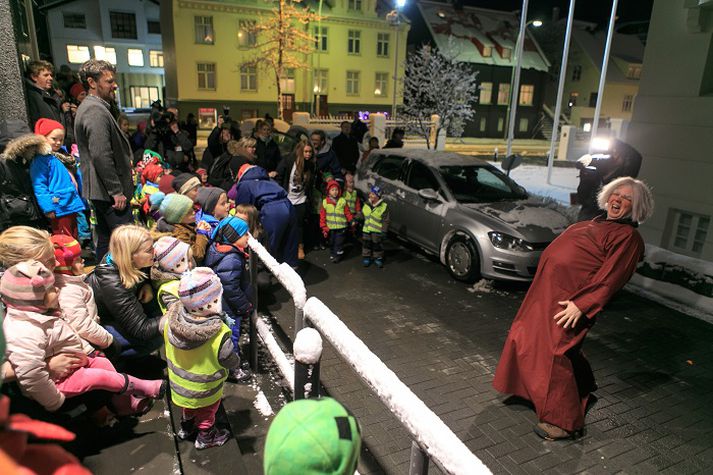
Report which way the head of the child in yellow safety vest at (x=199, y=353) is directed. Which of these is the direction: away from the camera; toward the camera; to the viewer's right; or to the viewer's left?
away from the camera

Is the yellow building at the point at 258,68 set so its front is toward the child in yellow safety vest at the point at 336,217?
yes

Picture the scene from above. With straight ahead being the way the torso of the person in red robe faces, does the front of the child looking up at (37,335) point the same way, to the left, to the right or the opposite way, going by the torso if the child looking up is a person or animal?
the opposite way

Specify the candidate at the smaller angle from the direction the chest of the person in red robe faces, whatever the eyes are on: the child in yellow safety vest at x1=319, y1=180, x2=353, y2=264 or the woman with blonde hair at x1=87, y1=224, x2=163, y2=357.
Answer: the woman with blonde hair

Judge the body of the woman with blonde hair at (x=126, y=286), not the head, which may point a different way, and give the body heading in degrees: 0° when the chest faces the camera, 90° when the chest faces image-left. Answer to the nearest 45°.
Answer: approximately 270°

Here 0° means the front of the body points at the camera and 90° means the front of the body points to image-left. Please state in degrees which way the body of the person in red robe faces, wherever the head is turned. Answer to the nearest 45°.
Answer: approximately 45°

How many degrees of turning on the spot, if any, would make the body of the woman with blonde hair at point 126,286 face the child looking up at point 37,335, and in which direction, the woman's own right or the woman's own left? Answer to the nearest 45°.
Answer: approximately 135° to the woman's own right

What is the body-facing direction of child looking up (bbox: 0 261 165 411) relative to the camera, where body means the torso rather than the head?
to the viewer's right

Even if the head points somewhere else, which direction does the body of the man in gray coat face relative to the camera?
to the viewer's right

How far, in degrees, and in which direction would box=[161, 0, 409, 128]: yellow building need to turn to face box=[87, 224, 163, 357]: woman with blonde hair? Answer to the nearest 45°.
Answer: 0° — it already faces them

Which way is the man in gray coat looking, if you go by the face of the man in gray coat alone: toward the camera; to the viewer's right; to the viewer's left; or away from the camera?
to the viewer's right

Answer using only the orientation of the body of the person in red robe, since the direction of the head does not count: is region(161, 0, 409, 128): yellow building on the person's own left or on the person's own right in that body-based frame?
on the person's own right

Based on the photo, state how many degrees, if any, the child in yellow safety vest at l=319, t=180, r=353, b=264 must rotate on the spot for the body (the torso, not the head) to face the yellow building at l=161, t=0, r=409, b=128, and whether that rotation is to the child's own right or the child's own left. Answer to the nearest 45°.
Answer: approximately 180°

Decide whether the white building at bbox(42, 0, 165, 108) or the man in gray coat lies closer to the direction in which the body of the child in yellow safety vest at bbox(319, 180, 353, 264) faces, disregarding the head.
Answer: the man in gray coat
